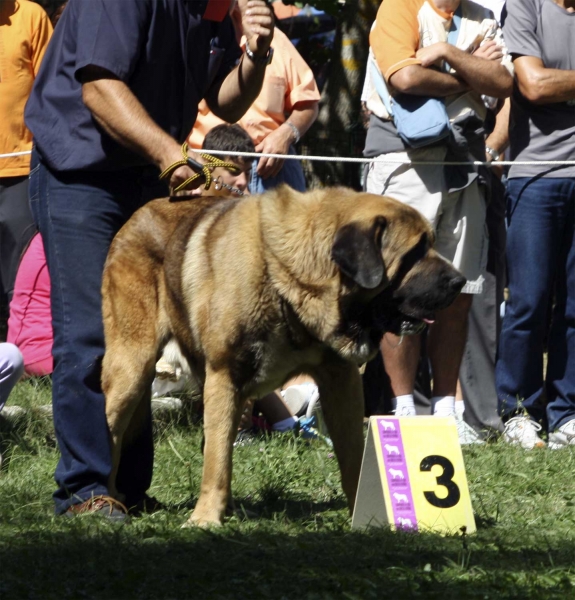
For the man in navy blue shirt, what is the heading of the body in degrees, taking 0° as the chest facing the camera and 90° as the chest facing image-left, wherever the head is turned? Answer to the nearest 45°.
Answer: approximately 315°

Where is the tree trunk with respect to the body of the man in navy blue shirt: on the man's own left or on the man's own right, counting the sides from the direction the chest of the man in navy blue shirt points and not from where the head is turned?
on the man's own left

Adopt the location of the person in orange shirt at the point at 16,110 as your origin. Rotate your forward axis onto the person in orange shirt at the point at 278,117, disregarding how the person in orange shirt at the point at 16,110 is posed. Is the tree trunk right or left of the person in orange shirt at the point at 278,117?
left

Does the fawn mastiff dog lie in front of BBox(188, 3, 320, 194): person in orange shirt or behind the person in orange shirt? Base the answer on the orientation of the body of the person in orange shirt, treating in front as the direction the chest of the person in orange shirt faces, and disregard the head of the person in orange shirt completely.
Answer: in front

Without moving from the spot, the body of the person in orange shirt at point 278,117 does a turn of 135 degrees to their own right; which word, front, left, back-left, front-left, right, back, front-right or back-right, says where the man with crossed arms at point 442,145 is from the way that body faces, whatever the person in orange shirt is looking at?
back

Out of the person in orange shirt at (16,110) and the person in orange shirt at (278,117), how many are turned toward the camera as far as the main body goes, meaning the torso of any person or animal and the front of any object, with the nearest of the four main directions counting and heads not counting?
2

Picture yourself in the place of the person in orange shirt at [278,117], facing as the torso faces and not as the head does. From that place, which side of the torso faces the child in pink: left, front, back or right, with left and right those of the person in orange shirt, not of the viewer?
right

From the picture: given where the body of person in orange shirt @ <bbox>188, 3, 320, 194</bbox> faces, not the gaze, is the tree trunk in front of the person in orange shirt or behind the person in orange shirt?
behind

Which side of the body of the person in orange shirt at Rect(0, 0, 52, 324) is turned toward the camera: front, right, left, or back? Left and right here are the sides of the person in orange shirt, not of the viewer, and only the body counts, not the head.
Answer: front

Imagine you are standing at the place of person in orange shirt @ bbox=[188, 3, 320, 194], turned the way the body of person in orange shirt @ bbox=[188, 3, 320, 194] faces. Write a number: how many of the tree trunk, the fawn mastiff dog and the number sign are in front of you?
2

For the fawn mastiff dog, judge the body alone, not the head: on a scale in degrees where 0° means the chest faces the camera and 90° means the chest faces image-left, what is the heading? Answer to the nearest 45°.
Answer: approximately 315°

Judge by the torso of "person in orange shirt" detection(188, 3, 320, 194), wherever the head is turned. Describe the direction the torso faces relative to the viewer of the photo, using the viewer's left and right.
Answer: facing the viewer

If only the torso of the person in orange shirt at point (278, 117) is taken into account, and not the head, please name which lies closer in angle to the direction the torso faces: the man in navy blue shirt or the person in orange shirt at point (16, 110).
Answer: the man in navy blue shirt

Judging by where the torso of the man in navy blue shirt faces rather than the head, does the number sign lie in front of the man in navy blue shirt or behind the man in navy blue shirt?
in front
